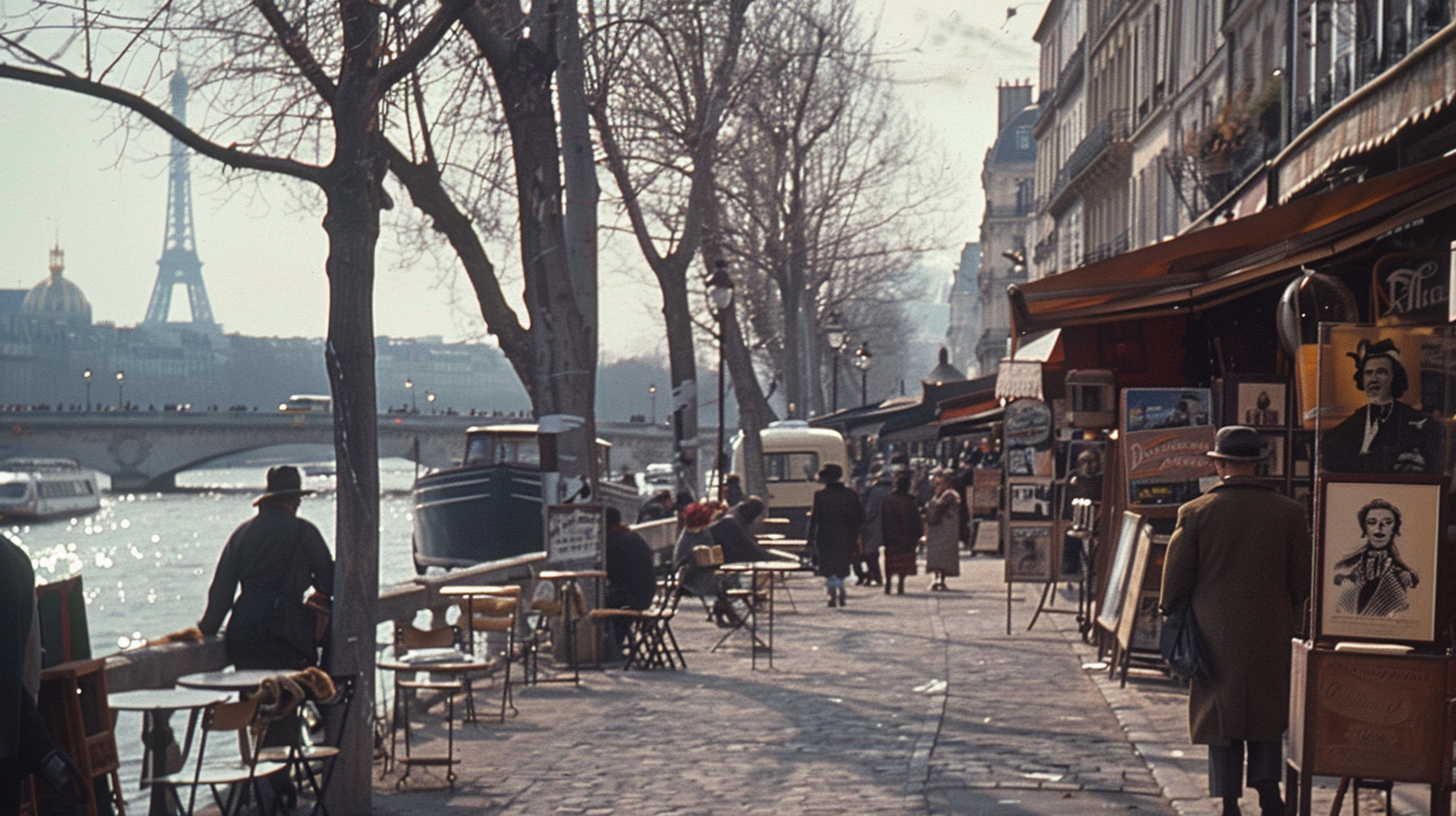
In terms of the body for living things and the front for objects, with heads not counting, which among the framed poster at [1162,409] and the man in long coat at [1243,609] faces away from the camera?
the man in long coat

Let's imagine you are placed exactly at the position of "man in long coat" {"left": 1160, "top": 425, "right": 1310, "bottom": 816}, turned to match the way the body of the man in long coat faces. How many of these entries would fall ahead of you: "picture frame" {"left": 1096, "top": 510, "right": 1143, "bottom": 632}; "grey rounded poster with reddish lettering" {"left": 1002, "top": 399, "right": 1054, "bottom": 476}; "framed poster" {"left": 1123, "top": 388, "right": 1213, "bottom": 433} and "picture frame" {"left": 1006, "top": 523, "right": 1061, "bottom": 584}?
4

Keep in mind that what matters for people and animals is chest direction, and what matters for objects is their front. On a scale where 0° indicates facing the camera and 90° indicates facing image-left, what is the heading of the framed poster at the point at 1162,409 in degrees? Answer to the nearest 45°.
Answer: approximately 0°

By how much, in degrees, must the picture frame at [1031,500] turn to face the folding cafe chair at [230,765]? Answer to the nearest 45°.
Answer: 0° — it already faces it

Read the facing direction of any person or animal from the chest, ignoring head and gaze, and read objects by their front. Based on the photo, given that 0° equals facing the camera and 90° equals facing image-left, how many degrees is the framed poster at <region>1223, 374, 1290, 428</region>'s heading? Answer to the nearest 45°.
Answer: approximately 0°

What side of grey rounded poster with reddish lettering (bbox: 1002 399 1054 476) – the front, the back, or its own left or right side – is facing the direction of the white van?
back

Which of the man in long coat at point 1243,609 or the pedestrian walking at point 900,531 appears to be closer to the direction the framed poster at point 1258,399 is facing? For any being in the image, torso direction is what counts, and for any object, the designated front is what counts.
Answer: the man in long coat

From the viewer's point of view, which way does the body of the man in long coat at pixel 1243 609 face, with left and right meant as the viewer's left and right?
facing away from the viewer

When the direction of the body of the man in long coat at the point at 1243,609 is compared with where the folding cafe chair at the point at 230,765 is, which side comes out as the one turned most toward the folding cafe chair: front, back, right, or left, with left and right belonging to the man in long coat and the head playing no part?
left

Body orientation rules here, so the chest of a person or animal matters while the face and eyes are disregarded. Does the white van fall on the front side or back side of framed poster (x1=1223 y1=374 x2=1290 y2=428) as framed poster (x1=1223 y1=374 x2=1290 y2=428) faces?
on the back side
